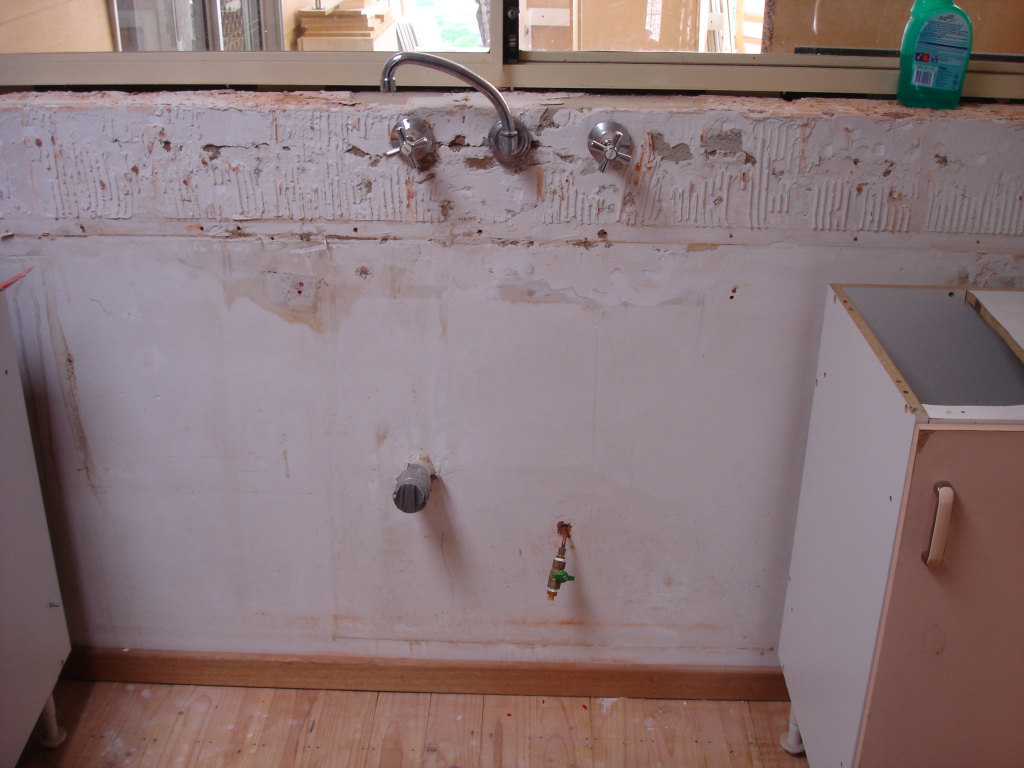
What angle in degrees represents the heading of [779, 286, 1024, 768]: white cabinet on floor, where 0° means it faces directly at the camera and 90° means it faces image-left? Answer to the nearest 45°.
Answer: approximately 0°

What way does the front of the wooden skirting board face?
toward the camera

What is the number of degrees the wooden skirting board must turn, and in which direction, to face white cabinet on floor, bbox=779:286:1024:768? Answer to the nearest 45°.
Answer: approximately 45° to its left

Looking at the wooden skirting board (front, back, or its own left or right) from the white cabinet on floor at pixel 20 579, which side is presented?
right

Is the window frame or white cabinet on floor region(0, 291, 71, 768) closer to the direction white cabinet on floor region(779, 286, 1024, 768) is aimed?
the white cabinet on floor

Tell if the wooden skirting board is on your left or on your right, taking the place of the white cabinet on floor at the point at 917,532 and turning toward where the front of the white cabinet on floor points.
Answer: on your right

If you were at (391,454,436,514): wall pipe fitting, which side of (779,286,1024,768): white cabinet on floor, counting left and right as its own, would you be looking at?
right

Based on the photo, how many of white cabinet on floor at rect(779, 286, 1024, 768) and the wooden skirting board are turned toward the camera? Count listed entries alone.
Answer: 2
